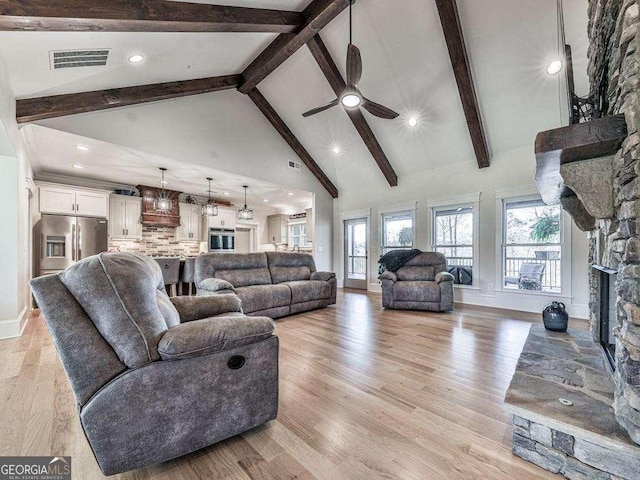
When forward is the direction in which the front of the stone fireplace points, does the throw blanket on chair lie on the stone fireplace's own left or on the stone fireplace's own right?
on the stone fireplace's own right

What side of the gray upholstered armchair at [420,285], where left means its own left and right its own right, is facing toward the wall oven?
right

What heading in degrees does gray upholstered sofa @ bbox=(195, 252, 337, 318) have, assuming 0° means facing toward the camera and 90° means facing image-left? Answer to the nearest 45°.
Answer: approximately 315°

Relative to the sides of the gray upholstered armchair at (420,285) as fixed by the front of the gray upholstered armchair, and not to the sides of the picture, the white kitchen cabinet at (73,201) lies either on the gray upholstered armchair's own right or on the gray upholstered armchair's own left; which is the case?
on the gray upholstered armchair's own right

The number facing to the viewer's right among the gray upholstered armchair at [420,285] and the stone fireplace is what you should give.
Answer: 0

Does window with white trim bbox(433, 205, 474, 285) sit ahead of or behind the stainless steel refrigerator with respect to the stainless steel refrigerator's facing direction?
ahead

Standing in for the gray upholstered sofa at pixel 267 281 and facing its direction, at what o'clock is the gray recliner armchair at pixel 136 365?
The gray recliner armchair is roughly at 2 o'clock from the gray upholstered sofa.

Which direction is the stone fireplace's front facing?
to the viewer's left

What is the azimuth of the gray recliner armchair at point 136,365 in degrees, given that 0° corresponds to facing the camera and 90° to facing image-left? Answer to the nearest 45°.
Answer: approximately 270°

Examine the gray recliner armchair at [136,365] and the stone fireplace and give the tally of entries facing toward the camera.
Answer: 0
